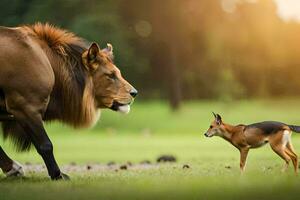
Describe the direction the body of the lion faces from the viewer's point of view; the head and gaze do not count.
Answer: to the viewer's right

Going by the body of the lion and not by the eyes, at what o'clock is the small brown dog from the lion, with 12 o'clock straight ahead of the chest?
The small brown dog is roughly at 12 o'clock from the lion.

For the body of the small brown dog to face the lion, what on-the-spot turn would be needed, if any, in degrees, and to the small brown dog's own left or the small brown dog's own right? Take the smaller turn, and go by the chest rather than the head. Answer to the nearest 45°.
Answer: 0° — it already faces it

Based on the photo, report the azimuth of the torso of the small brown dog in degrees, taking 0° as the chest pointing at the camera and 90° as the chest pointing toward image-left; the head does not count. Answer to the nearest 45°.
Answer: approximately 90°

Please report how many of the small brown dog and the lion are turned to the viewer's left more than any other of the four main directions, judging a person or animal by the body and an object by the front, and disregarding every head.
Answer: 1
